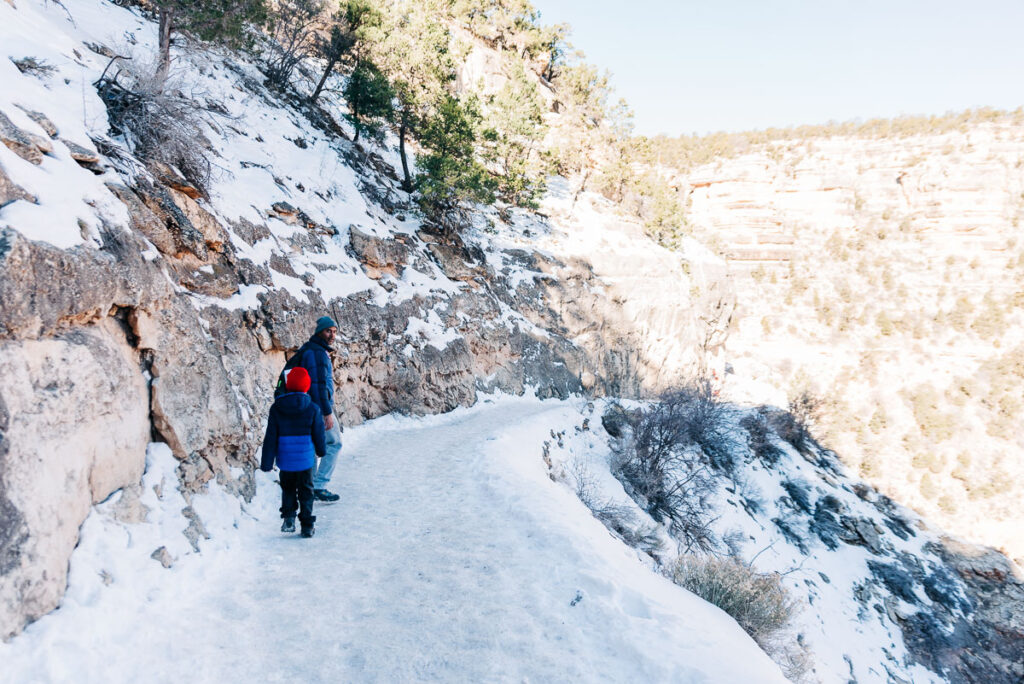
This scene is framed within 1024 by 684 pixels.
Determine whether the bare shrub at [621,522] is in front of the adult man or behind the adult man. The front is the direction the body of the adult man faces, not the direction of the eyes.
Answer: in front

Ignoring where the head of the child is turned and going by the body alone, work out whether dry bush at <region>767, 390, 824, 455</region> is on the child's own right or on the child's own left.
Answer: on the child's own right

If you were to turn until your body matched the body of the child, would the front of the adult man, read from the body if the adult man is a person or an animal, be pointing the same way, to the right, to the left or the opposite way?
to the right

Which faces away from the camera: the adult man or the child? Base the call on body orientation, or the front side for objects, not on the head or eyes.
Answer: the child

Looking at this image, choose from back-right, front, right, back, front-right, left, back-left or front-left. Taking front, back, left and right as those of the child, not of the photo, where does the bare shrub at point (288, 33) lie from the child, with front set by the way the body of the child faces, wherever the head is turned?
front

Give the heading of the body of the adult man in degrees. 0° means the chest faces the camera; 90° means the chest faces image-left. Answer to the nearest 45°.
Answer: approximately 270°

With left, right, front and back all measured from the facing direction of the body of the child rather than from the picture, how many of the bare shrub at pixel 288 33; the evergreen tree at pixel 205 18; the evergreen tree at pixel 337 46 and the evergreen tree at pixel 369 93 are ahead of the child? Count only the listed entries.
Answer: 4

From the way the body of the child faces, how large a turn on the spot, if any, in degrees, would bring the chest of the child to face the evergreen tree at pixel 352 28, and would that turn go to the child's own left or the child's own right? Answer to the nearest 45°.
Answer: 0° — they already face it

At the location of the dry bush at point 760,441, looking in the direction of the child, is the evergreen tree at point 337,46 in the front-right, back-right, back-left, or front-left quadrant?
front-right

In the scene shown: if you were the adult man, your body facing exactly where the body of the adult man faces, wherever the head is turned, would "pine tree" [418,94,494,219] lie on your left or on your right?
on your left

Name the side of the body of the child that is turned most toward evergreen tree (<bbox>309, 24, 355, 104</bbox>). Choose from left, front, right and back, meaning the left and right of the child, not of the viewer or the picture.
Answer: front

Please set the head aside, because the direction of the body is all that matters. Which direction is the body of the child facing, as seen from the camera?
away from the camera

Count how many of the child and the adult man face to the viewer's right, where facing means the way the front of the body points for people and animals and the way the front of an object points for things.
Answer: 1
